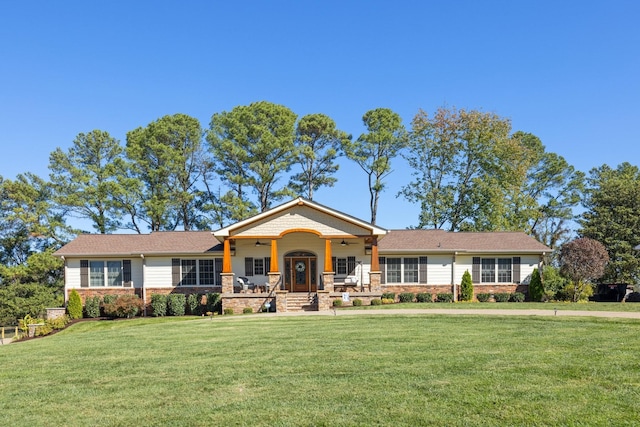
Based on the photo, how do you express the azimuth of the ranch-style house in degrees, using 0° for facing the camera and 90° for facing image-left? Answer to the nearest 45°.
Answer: approximately 0°

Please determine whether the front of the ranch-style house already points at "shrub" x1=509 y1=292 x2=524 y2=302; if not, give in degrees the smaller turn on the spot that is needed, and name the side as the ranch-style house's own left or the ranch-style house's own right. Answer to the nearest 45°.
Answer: approximately 90° to the ranch-style house's own left

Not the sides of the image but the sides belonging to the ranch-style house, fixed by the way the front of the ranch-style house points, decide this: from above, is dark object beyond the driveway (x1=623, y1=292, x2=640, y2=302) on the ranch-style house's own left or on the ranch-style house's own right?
on the ranch-style house's own left

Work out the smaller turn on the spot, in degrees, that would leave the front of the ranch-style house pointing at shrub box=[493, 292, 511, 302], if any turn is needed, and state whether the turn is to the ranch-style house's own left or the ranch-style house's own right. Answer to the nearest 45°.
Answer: approximately 90° to the ranch-style house's own left
